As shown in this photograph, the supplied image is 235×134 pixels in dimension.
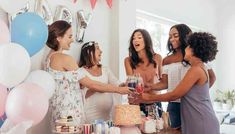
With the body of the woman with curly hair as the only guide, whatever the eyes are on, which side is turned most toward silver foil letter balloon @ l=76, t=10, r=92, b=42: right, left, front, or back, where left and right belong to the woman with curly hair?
front

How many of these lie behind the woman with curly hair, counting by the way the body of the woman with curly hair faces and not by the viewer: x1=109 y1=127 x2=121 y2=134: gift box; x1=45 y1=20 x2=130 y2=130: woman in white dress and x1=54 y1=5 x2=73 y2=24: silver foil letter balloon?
0

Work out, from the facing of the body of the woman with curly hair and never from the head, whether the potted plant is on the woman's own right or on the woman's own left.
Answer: on the woman's own right

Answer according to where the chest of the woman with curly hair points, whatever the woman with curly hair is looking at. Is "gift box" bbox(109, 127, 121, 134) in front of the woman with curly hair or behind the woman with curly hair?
in front

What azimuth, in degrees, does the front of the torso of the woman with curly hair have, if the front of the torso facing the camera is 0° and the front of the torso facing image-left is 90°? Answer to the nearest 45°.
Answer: approximately 90°

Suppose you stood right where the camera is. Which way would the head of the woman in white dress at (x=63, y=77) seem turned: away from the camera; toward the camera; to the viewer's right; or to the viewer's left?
to the viewer's right

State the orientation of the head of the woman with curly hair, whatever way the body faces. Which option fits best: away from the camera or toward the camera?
away from the camera

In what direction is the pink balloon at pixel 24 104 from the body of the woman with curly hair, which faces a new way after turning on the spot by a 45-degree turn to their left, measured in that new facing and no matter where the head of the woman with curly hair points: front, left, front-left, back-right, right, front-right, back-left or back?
front

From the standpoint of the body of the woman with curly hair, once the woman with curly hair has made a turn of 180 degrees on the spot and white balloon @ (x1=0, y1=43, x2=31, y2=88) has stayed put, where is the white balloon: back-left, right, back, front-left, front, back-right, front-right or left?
back-right

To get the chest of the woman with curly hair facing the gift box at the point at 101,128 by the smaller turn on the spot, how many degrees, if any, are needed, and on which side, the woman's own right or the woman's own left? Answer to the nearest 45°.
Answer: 0° — they already face it

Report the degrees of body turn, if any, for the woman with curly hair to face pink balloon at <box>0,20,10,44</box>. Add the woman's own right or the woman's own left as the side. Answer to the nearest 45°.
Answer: approximately 45° to the woman's own left

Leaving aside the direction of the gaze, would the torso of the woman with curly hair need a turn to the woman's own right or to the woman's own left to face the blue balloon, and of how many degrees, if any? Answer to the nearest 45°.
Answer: approximately 45° to the woman's own left
